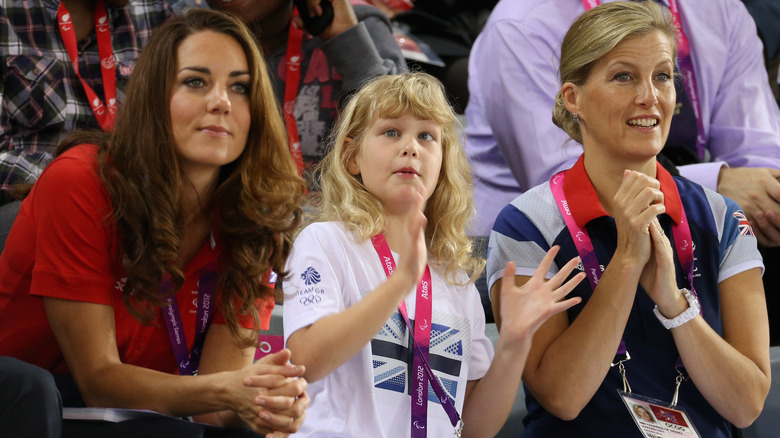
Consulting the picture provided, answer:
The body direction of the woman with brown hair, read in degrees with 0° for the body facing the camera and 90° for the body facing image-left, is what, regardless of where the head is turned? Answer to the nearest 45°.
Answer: approximately 315°
